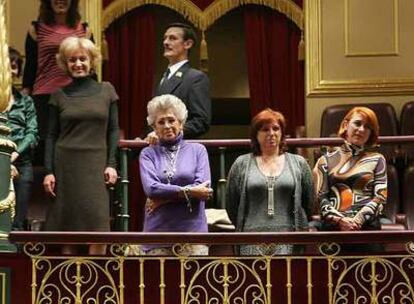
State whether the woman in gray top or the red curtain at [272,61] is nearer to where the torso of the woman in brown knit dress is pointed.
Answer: the woman in gray top

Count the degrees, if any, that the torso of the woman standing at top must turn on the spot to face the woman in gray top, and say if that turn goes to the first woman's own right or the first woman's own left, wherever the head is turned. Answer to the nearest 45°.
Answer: approximately 45° to the first woman's own left

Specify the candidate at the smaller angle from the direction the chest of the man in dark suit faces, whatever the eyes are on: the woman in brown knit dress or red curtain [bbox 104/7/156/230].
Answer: the woman in brown knit dress

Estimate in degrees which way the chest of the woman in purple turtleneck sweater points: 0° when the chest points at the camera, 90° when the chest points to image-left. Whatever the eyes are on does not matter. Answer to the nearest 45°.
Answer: approximately 0°

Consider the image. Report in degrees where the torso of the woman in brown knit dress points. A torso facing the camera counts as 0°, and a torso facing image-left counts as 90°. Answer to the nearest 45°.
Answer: approximately 0°

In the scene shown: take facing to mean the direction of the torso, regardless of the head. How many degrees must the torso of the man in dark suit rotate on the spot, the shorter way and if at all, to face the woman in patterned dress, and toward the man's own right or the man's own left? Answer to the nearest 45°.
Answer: approximately 90° to the man's own left

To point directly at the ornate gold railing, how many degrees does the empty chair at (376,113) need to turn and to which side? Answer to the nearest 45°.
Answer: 0° — it already faces it
